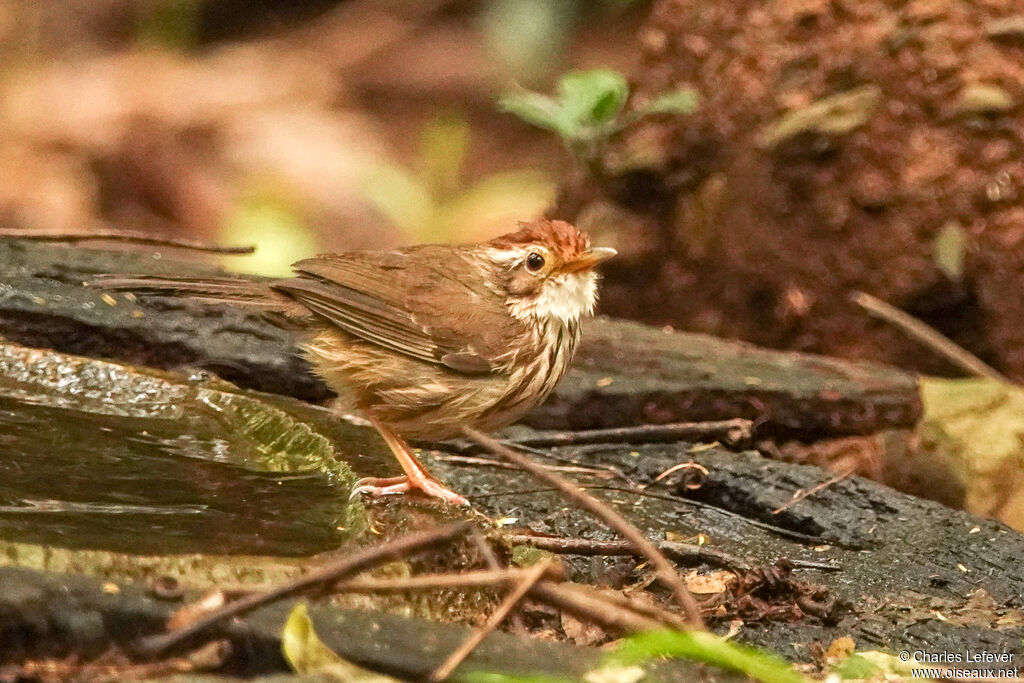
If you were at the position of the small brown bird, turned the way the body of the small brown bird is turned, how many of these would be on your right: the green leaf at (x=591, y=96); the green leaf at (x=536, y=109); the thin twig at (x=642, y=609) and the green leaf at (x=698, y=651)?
2

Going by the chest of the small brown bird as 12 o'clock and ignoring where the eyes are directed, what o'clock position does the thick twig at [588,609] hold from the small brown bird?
The thick twig is roughly at 3 o'clock from the small brown bird.

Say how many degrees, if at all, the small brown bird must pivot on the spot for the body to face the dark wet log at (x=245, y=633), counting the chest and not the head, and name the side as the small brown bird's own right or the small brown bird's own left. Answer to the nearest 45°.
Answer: approximately 90° to the small brown bird's own right

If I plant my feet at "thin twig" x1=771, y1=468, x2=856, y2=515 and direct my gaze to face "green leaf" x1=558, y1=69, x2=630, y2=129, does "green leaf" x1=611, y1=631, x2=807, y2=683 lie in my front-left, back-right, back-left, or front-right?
back-left

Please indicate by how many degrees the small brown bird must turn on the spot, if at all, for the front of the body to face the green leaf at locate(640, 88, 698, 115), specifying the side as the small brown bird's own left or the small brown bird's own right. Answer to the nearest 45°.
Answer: approximately 45° to the small brown bird's own left

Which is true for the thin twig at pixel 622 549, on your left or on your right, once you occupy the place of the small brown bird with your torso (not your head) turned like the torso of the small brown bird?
on your right

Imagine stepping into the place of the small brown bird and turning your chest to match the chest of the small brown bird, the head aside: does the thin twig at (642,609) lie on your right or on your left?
on your right

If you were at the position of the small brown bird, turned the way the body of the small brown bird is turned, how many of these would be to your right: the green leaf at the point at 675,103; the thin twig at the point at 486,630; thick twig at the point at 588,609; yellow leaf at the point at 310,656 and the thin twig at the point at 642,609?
4

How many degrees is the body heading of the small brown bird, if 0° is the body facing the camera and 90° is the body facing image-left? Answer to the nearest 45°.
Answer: approximately 270°
